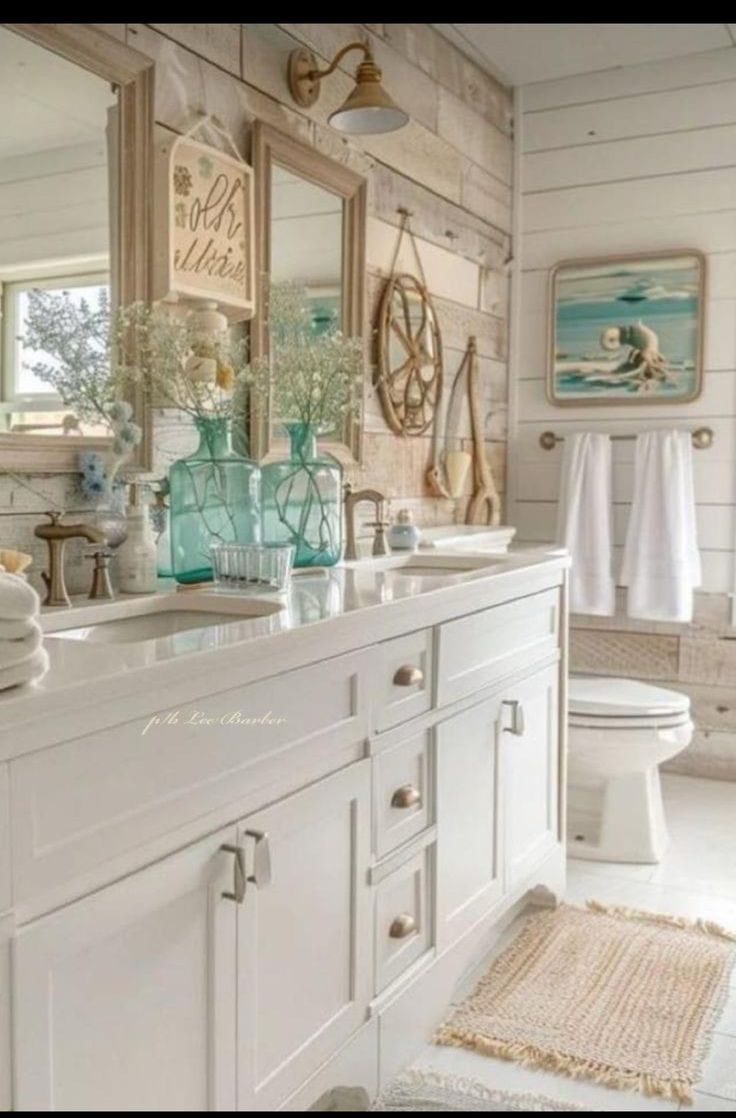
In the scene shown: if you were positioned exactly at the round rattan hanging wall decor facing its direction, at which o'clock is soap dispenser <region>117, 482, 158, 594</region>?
The soap dispenser is roughly at 2 o'clock from the round rattan hanging wall decor.

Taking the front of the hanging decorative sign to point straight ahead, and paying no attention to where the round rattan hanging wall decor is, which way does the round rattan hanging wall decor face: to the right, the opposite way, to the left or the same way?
the same way

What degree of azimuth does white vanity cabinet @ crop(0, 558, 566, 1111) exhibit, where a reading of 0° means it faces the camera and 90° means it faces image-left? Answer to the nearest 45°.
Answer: approximately 315°

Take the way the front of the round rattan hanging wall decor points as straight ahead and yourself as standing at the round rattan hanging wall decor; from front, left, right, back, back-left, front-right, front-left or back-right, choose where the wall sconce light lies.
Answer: front-right

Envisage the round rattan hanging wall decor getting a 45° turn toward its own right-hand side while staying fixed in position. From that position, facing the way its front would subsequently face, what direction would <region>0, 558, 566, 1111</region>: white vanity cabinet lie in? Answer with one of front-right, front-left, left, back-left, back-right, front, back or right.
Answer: front

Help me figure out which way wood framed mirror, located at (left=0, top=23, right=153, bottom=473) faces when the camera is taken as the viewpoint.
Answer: facing the viewer and to the right of the viewer

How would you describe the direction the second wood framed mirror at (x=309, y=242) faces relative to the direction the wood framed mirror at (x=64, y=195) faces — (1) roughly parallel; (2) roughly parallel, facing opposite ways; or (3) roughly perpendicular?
roughly parallel

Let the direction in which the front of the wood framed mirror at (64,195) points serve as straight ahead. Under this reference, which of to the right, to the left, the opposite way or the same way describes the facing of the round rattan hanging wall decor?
the same way

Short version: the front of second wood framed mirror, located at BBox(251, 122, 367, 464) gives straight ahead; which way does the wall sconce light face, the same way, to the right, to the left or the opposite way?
the same way
